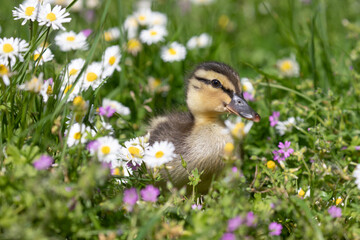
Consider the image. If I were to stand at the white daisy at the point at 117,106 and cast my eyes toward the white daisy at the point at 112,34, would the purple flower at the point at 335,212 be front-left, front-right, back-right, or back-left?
back-right

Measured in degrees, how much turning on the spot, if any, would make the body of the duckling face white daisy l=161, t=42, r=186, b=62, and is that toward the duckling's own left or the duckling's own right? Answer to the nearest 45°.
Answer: approximately 135° to the duckling's own left

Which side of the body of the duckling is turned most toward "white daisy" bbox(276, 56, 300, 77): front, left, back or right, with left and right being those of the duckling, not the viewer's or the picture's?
left

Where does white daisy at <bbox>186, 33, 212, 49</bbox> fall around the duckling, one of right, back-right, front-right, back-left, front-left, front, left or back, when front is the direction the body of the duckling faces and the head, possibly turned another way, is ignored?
back-left

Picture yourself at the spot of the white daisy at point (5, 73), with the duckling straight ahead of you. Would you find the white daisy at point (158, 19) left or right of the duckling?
left

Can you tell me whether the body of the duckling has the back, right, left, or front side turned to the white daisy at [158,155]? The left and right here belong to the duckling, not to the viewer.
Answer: right

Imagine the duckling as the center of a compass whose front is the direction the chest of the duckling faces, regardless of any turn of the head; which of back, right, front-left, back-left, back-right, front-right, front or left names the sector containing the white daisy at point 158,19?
back-left

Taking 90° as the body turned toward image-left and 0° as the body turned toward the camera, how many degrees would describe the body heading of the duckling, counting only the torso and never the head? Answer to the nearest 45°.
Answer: approximately 315°

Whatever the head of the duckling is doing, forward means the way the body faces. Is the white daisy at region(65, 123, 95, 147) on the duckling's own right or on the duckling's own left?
on the duckling's own right

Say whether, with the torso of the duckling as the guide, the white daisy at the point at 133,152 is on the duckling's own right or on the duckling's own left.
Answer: on the duckling's own right
